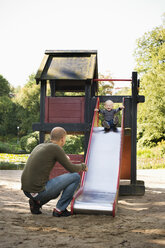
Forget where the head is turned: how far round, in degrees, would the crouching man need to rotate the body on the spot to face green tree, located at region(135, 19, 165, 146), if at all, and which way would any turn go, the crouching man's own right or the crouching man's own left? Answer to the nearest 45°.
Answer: approximately 45° to the crouching man's own left

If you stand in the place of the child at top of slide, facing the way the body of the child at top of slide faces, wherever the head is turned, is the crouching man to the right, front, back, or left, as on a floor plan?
front

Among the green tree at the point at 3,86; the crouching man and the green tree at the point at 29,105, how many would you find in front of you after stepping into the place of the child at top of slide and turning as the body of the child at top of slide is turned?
1

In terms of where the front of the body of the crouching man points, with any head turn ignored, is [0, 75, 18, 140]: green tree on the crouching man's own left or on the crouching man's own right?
on the crouching man's own left

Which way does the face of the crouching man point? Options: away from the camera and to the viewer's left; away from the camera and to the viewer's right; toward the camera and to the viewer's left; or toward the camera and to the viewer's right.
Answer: away from the camera and to the viewer's right

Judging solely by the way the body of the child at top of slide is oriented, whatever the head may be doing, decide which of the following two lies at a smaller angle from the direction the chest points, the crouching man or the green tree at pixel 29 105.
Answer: the crouching man

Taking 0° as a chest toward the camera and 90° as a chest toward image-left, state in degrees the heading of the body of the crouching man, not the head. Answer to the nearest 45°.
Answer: approximately 225°

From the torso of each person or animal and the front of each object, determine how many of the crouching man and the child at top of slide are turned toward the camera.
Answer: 1

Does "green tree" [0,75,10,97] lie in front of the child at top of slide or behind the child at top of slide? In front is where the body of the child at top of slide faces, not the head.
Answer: behind

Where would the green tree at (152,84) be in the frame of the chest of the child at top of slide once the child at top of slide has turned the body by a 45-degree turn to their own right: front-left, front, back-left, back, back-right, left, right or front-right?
back-right

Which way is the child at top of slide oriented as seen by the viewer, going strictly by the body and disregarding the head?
toward the camera
